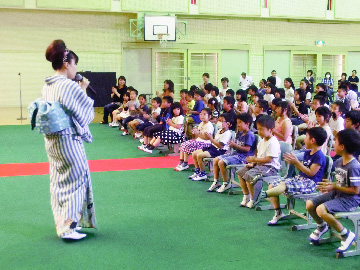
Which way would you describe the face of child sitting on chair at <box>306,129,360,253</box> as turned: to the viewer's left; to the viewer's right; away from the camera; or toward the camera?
to the viewer's left

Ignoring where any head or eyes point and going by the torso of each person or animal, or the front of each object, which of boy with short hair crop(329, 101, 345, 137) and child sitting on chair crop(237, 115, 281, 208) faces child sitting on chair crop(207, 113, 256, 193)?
the boy with short hair

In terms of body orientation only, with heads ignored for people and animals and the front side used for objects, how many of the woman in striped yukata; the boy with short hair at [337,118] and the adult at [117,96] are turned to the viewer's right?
1

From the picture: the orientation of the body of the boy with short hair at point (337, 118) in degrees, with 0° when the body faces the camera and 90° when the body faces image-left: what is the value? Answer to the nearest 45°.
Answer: approximately 45°

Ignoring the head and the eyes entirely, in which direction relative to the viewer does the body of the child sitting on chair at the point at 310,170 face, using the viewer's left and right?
facing to the left of the viewer

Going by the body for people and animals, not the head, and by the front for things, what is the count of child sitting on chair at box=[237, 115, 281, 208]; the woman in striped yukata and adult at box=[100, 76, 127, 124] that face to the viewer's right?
1

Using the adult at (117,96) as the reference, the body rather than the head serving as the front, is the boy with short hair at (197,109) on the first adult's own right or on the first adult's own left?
on the first adult's own left

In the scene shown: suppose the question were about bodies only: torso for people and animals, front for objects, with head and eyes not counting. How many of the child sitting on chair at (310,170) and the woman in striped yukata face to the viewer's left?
1

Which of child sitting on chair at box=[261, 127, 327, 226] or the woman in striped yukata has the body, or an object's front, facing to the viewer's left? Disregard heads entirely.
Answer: the child sitting on chair

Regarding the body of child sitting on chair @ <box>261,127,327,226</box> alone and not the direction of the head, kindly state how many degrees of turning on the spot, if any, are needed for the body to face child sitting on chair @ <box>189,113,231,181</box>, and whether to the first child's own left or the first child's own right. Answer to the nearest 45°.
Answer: approximately 45° to the first child's own right
